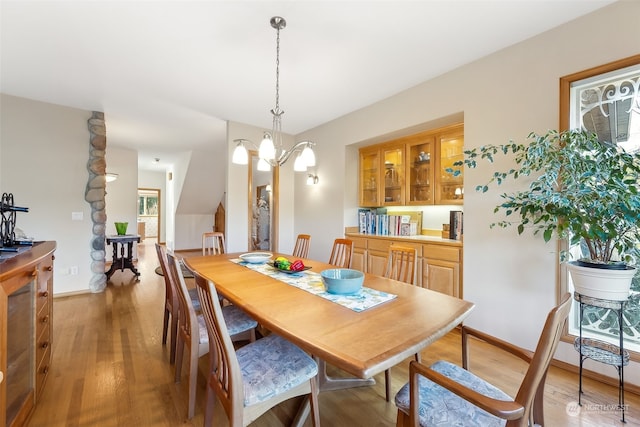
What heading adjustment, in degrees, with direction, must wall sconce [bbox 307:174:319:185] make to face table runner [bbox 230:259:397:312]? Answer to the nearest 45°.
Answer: approximately 45° to its left

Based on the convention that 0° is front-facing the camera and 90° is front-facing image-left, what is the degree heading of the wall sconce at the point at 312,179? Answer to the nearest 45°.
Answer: approximately 45°

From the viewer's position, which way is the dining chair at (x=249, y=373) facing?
facing away from the viewer and to the right of the viewer

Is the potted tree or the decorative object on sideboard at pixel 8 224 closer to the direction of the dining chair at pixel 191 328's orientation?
the potted tree

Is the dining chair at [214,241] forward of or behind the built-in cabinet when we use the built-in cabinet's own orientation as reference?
forward

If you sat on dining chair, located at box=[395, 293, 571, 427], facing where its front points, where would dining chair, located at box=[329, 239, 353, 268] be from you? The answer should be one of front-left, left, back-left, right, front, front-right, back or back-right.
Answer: front

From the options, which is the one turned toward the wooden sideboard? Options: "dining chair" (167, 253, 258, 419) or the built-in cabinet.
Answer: the built-in cabinet

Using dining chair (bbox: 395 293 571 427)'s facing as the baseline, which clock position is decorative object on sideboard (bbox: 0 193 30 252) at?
The decorative object on sideboard is roughly at 10 o'clock from the dining chair.

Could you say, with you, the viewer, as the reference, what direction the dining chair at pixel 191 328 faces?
facing away from the viewer and to the right of the viewer

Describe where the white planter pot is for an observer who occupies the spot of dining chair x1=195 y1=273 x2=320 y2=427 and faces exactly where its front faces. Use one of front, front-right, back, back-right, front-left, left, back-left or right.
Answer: front-right

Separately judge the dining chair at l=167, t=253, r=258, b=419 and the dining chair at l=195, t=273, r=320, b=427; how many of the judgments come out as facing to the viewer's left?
0

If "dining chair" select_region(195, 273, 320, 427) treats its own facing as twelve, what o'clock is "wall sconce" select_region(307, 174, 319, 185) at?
The wall sconce is roughly at 11 o'clock from the dining chair.

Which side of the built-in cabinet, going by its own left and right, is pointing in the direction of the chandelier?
front

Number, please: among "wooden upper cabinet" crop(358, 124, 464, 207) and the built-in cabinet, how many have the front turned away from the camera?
0

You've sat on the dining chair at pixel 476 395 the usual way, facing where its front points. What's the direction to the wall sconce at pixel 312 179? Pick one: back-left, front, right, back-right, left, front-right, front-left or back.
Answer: front
